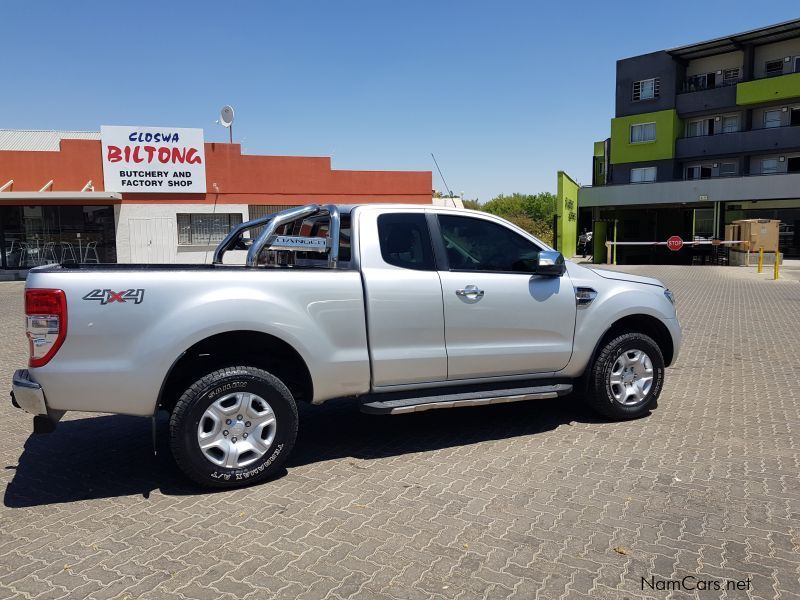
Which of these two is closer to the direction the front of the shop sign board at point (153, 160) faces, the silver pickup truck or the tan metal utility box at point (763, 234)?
the silver pickup truck

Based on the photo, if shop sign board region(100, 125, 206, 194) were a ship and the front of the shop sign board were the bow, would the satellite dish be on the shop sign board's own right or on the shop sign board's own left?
on the shop sign board's own left

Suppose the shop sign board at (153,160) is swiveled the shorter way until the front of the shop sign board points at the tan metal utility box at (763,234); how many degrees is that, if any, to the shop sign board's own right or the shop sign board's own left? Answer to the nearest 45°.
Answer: approximately 90° to the shop sign board's own left

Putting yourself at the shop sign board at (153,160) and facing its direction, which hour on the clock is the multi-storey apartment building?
The multi-storey apartment building is roughly at 9 o'clock from the shop sign board.

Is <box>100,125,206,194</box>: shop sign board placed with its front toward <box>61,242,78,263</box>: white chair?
no

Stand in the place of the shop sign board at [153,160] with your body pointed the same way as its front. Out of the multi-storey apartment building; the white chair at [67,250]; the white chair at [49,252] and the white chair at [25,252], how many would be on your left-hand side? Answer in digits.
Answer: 1

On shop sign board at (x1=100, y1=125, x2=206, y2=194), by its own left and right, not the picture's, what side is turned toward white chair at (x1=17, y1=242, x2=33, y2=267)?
right

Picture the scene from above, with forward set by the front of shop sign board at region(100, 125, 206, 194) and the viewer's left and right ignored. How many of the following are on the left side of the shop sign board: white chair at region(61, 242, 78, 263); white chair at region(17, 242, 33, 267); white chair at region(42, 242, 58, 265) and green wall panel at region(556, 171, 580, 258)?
1

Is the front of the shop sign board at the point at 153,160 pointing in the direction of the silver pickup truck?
yes

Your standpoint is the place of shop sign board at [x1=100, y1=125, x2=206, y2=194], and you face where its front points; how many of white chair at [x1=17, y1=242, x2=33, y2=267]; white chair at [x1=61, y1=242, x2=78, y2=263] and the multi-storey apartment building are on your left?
1

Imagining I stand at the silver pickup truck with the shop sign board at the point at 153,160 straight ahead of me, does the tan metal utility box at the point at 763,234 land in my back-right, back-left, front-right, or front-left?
front-right

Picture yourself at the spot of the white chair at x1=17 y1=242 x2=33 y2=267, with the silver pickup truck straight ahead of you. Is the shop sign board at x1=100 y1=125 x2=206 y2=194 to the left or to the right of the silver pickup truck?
left

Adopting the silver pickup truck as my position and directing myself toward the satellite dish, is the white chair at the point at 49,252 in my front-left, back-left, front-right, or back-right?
front-left

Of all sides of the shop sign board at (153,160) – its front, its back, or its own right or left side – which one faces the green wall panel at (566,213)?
left

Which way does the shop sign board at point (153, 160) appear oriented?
toward the camera
